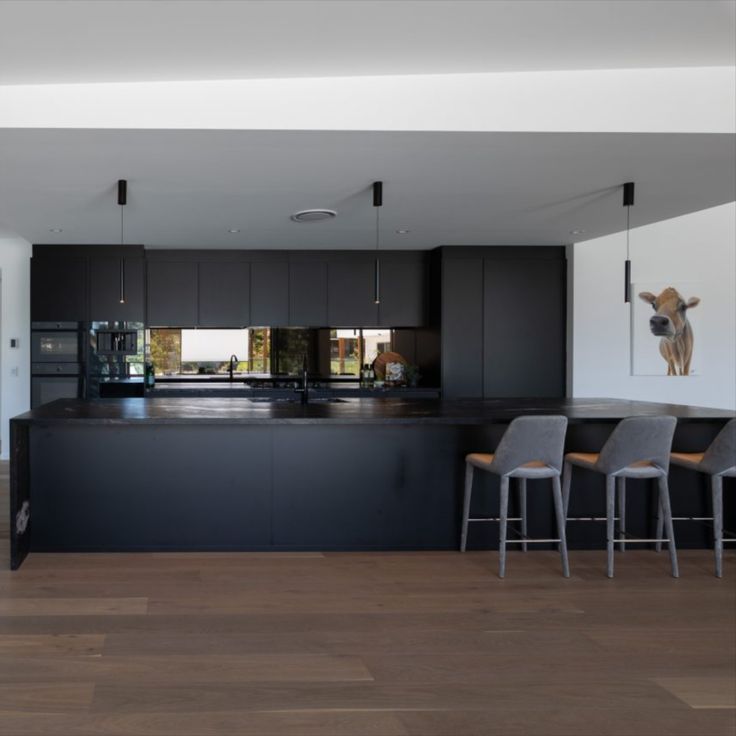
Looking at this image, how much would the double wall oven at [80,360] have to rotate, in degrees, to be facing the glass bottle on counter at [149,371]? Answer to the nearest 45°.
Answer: approximately 135° to its left

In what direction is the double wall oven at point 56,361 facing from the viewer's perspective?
toward the camera

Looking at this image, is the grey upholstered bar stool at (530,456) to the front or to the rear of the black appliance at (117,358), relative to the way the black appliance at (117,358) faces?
to the front

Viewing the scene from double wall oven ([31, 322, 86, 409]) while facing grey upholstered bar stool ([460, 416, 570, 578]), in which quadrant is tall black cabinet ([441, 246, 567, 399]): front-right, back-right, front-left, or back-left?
front-left

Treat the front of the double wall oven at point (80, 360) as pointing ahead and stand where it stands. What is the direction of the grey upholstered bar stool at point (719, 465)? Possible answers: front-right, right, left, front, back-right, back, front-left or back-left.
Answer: front-left

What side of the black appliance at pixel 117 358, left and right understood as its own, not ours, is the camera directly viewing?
front

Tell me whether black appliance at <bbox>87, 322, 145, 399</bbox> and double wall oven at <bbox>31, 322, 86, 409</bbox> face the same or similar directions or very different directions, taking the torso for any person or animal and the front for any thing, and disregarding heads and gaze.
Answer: same or similar directions

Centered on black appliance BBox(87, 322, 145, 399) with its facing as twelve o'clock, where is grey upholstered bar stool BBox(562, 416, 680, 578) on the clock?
The grey upholstered bar stool is roughly at 11 o'clock from the black appliance.

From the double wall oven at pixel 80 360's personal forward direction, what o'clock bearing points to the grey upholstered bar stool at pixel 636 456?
The grey upholstered bar stool is roughly at 11 o'clock from the double wall oven.
